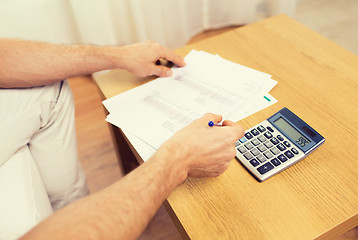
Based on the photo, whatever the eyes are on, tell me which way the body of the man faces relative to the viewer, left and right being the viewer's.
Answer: facing to the right of the viewer

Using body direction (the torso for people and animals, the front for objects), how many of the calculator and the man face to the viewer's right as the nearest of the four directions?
1

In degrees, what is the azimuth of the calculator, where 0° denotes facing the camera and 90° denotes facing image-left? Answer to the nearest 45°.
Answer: approximately 45°

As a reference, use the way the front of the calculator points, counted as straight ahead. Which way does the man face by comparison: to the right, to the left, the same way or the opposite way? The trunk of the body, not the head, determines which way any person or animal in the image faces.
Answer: the opposite way
